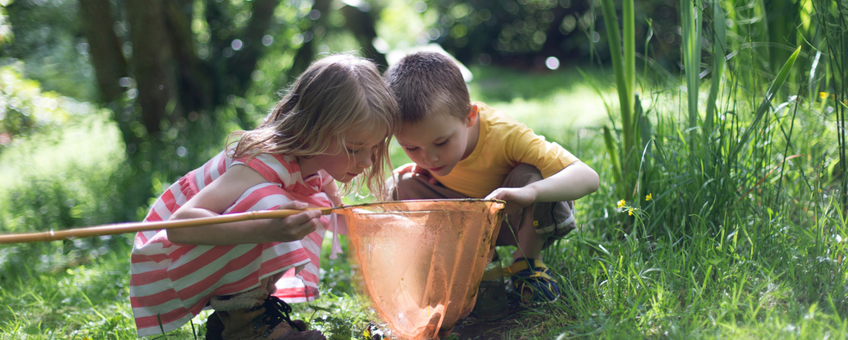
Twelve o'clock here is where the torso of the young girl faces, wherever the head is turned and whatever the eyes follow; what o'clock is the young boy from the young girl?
The young boy is roughly at 12 o'clock from the young girl.

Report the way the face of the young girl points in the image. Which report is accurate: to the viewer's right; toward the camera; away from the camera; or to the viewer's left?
to the viewer's right

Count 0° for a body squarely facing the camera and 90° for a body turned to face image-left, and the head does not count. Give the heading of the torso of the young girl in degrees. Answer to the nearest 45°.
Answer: approximately 270°

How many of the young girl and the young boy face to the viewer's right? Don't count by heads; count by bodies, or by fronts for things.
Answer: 1

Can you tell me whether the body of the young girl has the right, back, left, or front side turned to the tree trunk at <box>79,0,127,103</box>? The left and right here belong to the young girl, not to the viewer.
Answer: left

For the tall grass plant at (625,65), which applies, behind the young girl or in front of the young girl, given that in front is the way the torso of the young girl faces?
in front

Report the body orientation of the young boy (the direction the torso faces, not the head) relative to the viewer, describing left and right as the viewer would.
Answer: facing the viewer and to the left of the viewer

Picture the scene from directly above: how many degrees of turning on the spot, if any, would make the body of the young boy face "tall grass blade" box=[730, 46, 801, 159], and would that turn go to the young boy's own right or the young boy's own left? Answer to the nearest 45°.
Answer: approximately 135° to the young boy's own left

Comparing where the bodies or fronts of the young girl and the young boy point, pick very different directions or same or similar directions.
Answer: very different directions

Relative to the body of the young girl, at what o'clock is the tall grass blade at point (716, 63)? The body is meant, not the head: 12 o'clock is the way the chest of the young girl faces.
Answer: The tall grass blade is roughly at 12 o'clock from the young girl.

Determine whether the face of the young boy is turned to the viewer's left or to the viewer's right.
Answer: to the viewer's left

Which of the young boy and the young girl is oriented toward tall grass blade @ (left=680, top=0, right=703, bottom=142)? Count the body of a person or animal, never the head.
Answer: the young girl

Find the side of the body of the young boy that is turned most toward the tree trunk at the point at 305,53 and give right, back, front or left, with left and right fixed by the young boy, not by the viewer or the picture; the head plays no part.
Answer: right

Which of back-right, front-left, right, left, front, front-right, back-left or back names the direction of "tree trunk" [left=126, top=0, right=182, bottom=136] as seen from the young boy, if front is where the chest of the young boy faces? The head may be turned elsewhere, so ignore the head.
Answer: right
